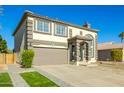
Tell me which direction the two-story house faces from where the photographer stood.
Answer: facing the viewer and to the right of the viewer

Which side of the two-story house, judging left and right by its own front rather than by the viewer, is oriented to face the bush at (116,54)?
left
